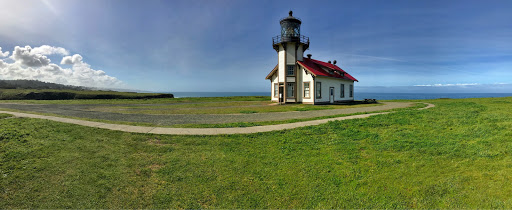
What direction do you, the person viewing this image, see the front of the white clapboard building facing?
facing the viewer and to the left of the viewer
